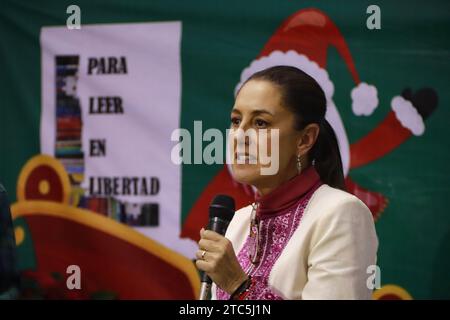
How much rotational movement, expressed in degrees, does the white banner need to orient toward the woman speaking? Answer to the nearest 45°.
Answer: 0° — it already faces them

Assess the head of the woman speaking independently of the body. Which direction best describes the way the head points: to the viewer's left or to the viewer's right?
to the viewer's left

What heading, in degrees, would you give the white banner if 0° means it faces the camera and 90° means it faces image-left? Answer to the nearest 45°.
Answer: approximately 0°

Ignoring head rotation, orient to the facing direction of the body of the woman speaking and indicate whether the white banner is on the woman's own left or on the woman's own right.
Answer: on the woman's own right

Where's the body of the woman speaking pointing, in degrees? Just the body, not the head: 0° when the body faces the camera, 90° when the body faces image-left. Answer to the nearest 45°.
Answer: approximately 45°
